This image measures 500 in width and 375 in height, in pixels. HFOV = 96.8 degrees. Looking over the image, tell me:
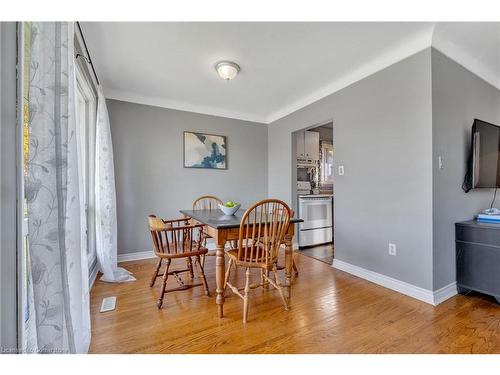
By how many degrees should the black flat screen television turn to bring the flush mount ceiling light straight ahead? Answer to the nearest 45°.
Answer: approximately 90° to its right

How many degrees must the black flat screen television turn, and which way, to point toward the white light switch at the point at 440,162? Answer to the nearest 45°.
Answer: approximately 90° to its right

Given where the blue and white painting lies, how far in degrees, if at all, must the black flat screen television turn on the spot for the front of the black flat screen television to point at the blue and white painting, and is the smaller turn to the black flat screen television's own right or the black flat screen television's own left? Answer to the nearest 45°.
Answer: approximately 135° to the black flat screen television's own right

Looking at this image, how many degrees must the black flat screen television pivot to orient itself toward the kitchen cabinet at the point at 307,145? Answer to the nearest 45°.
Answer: approximately 135° to its right

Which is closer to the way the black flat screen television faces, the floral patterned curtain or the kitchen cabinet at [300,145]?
the floral patterned curtain

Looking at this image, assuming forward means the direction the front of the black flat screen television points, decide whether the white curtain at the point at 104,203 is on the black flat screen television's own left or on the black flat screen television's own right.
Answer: on the black flat screen television's own right

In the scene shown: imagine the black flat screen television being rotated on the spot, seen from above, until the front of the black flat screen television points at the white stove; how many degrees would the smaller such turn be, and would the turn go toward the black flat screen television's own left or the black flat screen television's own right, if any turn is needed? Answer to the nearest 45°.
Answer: approximately 135° to the black flat screen television's own right

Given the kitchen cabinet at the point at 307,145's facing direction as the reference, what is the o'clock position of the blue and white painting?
The blue and white painting is roughly at 2 o'clock from the kitchen cabinet.

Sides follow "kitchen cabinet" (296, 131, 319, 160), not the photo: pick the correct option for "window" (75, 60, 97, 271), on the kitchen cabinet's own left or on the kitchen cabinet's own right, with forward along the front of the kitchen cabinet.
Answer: on the kitchen cabinet's own right
